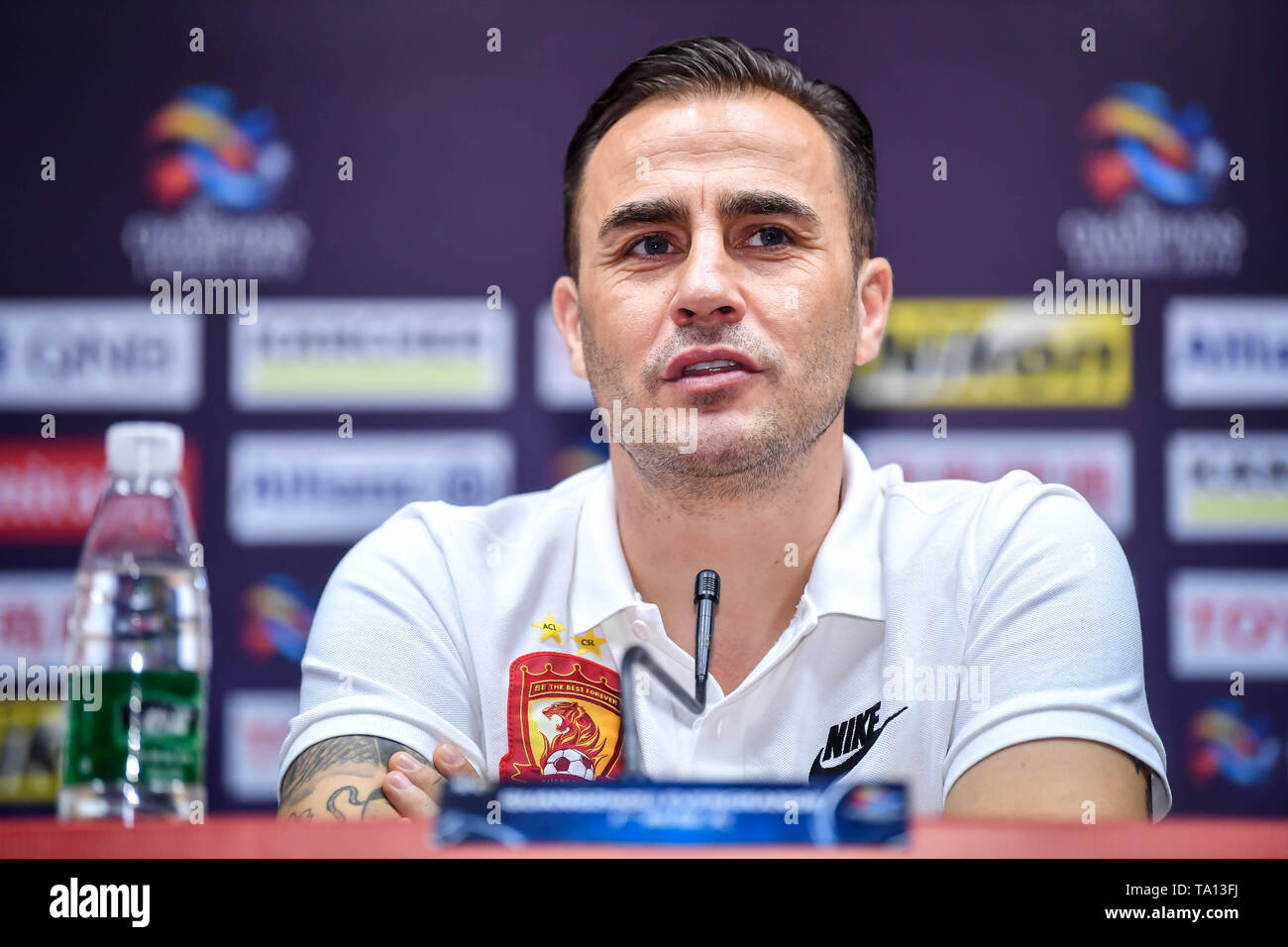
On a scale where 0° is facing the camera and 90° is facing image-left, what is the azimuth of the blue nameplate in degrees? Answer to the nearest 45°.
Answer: approximately 0°

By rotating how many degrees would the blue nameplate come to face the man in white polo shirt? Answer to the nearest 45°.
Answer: approximately 180°

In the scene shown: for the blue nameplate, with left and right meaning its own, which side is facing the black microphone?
back

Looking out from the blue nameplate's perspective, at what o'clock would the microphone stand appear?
The microphone stand is roughly at 6 o'clock from the blue nameplate.

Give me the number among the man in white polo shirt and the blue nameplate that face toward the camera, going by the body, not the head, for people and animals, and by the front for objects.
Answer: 2

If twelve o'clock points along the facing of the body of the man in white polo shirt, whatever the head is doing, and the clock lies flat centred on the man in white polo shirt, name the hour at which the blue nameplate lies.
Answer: The blue nameplate is roughly at 12 o'clock from the man in white polo shirt.
